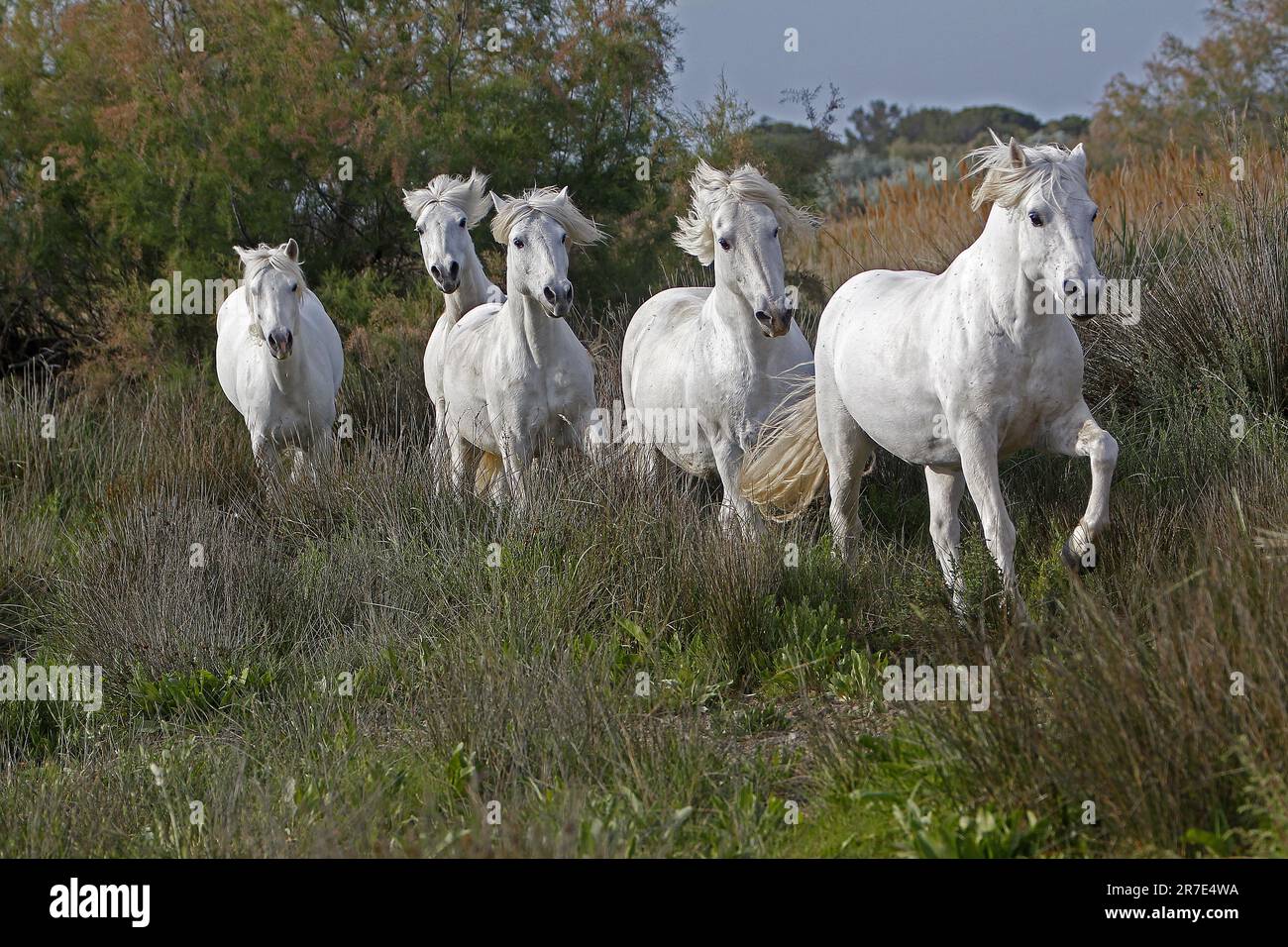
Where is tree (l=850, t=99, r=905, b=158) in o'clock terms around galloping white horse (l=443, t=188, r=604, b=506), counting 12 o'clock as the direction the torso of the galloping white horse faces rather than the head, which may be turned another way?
The tree is roughly at 8 o'clock from the galloping white horse.

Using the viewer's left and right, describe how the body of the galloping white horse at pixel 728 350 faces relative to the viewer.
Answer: facing the viewer and to the right of the viewer

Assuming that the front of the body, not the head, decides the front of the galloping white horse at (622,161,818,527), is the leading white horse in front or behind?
in front

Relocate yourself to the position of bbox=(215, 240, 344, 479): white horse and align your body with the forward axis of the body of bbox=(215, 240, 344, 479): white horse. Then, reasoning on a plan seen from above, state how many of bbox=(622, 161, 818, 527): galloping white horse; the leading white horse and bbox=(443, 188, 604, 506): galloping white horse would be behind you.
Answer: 0

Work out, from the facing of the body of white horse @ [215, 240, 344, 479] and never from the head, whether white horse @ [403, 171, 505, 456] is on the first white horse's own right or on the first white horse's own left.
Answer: on the first white horse's own left

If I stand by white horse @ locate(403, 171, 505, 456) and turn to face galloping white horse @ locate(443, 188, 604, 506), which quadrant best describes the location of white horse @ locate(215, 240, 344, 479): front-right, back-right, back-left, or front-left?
back-right

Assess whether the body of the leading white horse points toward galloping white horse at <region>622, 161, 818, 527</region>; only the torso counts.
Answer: no

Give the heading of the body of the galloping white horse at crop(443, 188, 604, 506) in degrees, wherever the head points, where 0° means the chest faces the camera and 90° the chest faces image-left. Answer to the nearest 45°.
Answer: approximately 315°

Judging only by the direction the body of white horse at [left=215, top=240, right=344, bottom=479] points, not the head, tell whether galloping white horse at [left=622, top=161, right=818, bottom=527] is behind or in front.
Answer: in front

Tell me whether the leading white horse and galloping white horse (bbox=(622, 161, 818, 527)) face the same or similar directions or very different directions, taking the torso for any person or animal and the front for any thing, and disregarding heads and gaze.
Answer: same or similar directions

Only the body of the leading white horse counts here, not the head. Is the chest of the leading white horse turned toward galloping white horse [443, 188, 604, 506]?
no

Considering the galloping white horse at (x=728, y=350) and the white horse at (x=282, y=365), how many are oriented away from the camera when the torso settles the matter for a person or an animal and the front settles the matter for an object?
0

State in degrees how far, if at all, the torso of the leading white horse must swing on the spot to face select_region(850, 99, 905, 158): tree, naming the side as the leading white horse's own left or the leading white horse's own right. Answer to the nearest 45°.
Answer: approximately 135° to the leading white horse's own left

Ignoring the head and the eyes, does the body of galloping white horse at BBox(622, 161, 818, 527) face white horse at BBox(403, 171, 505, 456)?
no

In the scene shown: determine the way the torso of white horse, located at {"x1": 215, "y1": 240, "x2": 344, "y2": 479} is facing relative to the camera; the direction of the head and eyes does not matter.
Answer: toward the camera

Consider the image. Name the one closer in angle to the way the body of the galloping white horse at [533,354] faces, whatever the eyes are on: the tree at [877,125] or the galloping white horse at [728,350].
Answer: the galloping white horse
